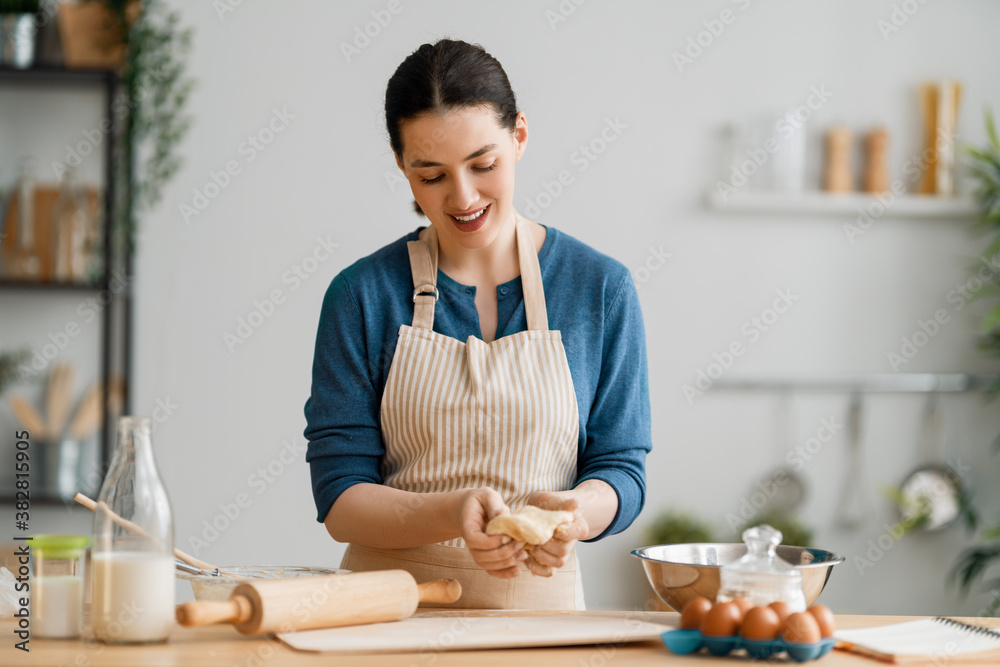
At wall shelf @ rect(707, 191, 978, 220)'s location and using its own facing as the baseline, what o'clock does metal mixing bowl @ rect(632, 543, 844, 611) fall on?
The metal mixing bowl is roughly at 12 o'clock from the wall shelf.

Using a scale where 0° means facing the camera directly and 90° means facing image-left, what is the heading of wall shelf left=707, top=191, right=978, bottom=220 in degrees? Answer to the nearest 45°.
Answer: approximately 0°

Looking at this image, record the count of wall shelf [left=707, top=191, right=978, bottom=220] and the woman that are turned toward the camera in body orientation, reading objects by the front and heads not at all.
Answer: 2

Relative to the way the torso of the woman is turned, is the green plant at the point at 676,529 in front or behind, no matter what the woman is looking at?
behind

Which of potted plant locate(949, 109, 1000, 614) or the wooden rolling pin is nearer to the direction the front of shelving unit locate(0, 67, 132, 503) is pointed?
the wooden rolling pin

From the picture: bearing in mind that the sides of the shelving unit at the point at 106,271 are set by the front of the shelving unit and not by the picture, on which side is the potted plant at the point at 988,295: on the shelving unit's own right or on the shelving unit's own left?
on the shelving unit's own left

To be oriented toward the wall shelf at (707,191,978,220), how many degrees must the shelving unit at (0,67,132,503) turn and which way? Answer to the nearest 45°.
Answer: approximately 90° to its left

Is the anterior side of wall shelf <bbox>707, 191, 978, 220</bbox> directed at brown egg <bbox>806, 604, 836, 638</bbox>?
yes

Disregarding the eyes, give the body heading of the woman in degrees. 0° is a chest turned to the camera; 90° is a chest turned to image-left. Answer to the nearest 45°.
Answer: approximately 0°
